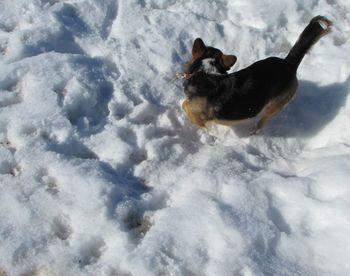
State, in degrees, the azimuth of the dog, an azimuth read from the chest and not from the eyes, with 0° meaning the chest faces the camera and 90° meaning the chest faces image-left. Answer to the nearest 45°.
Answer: approximately 90°
